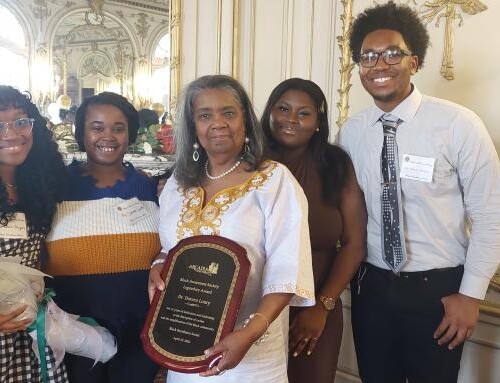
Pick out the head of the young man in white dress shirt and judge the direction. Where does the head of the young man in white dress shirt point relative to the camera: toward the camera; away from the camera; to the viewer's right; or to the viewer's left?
toward the camera

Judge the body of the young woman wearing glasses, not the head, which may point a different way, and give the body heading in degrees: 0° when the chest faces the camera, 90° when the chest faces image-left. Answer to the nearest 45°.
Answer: approximately 0°

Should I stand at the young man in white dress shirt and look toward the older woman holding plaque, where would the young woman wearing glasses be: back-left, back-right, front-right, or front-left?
front-right

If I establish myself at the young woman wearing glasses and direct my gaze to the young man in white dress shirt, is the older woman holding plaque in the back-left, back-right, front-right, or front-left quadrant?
front-right

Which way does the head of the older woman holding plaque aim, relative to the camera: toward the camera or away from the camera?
toward the camera

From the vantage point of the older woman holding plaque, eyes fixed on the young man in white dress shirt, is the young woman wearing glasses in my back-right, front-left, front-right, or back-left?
back-left

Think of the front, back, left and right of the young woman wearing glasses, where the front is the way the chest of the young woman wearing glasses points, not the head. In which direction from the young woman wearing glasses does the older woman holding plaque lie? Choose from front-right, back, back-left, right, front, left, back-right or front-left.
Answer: front-left

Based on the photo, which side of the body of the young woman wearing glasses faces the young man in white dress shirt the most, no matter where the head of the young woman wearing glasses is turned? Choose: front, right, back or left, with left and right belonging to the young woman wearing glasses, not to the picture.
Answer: left
